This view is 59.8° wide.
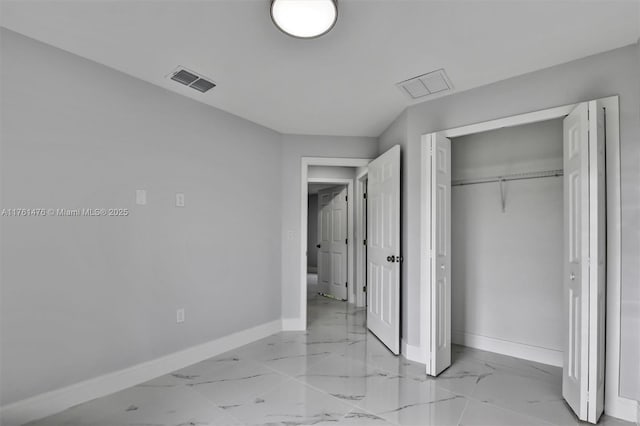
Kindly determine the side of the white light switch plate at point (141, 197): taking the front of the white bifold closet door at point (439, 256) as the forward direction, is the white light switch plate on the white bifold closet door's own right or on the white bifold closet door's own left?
on the white bifold closet door's own right

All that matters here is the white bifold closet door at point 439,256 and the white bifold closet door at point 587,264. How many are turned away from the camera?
0

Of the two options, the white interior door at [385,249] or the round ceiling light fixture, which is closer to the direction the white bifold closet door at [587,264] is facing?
the round ceiling light fixture

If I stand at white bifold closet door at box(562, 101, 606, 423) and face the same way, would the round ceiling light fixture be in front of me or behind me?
in front
